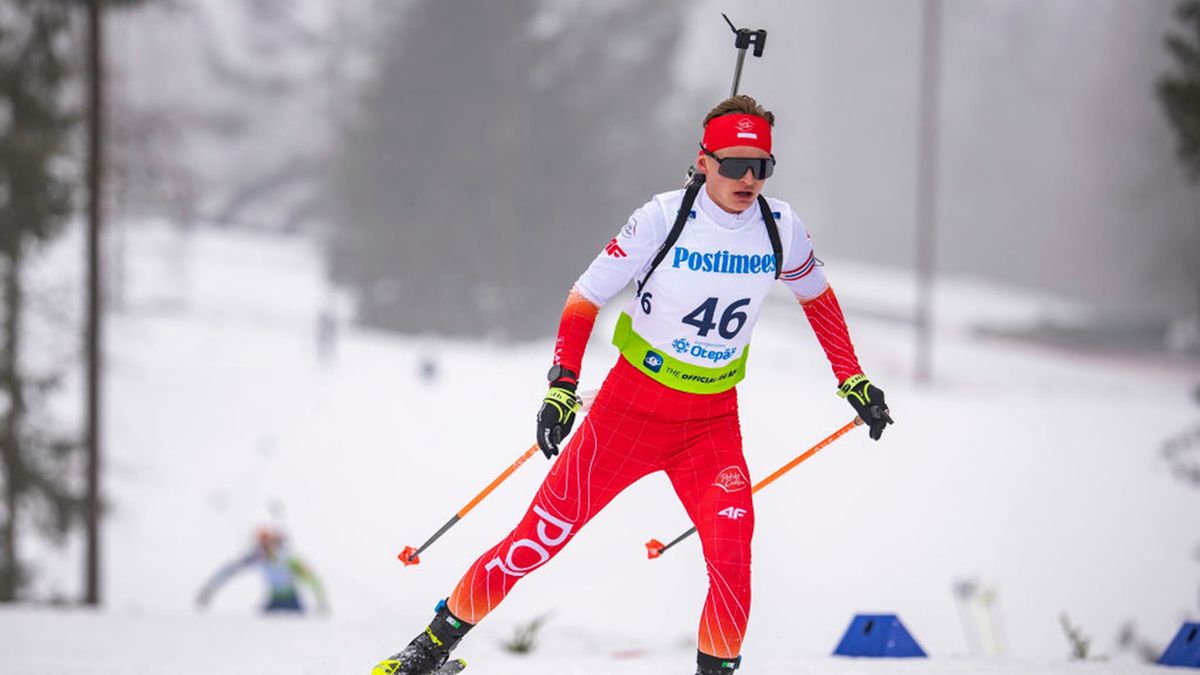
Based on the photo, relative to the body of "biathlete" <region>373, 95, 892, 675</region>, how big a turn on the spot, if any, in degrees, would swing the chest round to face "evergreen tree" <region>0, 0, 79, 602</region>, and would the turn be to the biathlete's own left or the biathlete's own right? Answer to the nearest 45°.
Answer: approximately 180°

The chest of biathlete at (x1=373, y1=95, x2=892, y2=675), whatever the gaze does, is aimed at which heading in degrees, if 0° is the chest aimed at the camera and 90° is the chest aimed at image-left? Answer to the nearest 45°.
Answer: approximately 315°

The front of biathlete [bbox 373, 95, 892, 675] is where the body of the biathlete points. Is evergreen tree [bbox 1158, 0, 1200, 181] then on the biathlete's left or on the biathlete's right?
on the biathlete's left

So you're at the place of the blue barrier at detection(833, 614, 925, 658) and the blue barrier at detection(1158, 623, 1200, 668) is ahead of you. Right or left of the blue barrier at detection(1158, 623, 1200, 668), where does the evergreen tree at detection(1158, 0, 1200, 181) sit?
left
